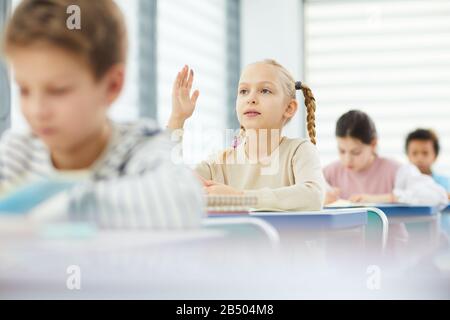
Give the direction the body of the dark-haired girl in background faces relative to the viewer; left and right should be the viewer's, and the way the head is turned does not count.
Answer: facing the viewer and to the left of the viewer
